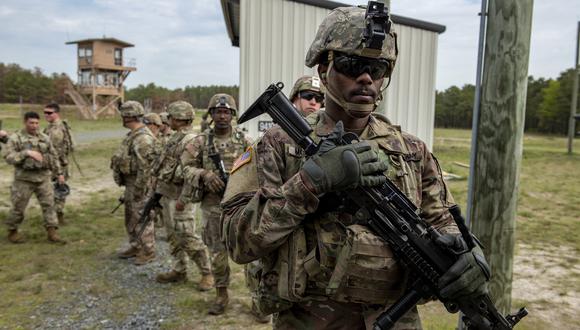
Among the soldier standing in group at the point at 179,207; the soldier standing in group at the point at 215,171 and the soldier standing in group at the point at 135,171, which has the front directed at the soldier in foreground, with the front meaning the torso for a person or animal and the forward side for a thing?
the soldier standing in group at the point at 215,171

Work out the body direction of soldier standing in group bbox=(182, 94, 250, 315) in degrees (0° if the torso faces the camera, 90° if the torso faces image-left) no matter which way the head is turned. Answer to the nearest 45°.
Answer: approximately 0°

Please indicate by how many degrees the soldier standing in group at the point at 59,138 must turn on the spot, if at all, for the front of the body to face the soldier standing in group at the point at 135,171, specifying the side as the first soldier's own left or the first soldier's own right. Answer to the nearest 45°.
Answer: approximately 45° to the first soldier's own left

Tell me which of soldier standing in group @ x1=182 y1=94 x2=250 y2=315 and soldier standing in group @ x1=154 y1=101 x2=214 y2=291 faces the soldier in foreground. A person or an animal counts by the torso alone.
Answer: soldier standing in group @ x1=182 y1=94 x2=250 y2=315

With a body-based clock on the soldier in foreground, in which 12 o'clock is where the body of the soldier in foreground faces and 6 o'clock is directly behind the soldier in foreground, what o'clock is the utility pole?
The utility pole is roughly at 9 o'clock from the soldier in foreground.

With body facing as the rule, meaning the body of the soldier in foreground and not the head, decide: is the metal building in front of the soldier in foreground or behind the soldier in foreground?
behind

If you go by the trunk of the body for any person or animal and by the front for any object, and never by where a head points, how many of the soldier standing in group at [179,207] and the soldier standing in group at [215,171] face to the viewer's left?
1

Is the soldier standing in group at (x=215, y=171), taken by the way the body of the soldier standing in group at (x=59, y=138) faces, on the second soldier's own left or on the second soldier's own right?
on the second soldier's own left

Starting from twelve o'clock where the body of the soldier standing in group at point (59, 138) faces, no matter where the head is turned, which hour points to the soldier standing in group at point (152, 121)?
the soldier standing in group at point (152, 121) is roughly at 9 o'clock from the soldier standing in group at point (59, 138).

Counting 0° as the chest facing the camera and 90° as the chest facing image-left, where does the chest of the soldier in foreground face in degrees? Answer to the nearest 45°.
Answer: approximately 315°

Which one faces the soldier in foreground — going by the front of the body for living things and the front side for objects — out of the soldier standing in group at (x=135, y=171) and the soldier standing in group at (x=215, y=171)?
the soldier standing in group at (x=215, y=171)

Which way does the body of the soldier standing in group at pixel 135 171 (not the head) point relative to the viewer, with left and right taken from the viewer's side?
facing to the left of the viewer
